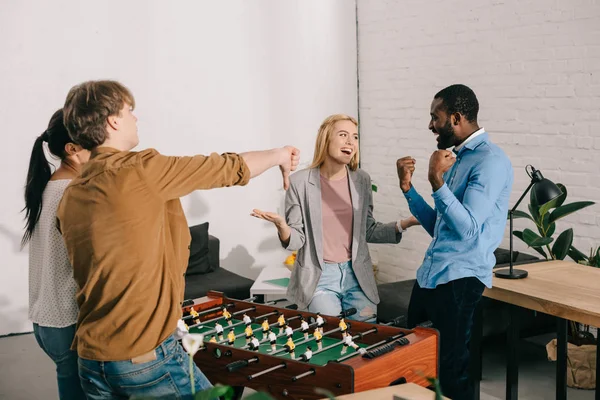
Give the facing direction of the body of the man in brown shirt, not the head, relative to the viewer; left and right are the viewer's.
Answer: facing away from the viewer and to the right of the viewer

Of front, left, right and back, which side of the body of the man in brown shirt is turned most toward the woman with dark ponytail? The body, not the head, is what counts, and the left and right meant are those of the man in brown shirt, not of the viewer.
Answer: left

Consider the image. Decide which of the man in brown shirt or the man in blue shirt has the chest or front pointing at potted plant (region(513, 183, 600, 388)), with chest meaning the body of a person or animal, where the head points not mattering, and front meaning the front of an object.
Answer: the man in brown shirt

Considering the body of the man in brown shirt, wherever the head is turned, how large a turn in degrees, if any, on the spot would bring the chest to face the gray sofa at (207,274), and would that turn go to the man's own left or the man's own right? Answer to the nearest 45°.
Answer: approximately 45° to the man's own left

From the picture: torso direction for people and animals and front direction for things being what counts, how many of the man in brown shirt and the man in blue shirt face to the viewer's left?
1

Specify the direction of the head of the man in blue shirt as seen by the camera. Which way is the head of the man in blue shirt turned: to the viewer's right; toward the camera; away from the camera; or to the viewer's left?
to the viewer's left

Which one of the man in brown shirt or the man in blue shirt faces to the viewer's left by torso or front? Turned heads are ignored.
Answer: the man in blue shirt

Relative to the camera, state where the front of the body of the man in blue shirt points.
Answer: to the viewer's left

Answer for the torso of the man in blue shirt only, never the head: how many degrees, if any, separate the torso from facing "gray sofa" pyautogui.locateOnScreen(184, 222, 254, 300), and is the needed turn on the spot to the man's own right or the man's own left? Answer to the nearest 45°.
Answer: approximately 45° to the man's own right

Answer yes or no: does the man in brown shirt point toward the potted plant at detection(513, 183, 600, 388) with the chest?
yes
